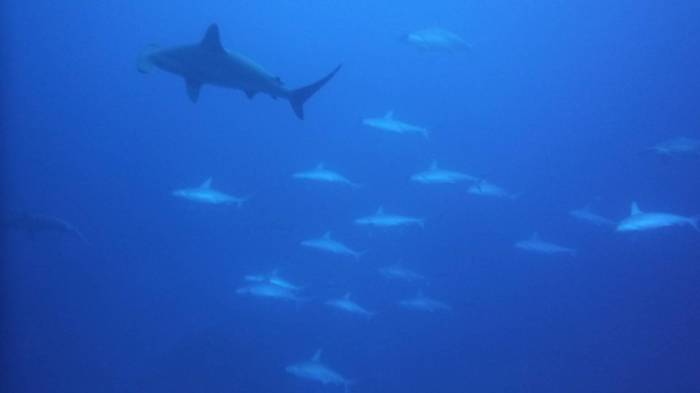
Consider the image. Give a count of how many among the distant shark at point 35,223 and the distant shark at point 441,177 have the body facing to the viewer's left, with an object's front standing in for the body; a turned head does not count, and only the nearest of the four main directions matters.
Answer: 2

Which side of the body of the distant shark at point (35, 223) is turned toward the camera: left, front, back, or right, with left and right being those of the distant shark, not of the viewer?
left

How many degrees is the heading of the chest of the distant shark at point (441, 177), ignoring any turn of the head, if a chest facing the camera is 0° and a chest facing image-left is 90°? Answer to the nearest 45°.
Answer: approximately 90°

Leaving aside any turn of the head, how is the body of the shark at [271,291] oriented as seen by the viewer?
to the viewer's left

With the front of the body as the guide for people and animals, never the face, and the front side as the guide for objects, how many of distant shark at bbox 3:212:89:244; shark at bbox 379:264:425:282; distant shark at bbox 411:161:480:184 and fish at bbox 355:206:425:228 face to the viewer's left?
4

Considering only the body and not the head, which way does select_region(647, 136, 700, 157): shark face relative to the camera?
to the viewer's left

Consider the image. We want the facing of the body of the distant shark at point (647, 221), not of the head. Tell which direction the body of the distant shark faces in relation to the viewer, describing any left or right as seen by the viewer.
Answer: facing to the left of the viewer

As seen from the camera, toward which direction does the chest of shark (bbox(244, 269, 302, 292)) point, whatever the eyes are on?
to the viewer's left

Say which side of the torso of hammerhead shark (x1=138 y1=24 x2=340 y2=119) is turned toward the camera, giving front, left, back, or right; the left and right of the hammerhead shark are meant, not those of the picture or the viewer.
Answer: left

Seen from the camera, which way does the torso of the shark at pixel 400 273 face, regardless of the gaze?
to the viewer's left
